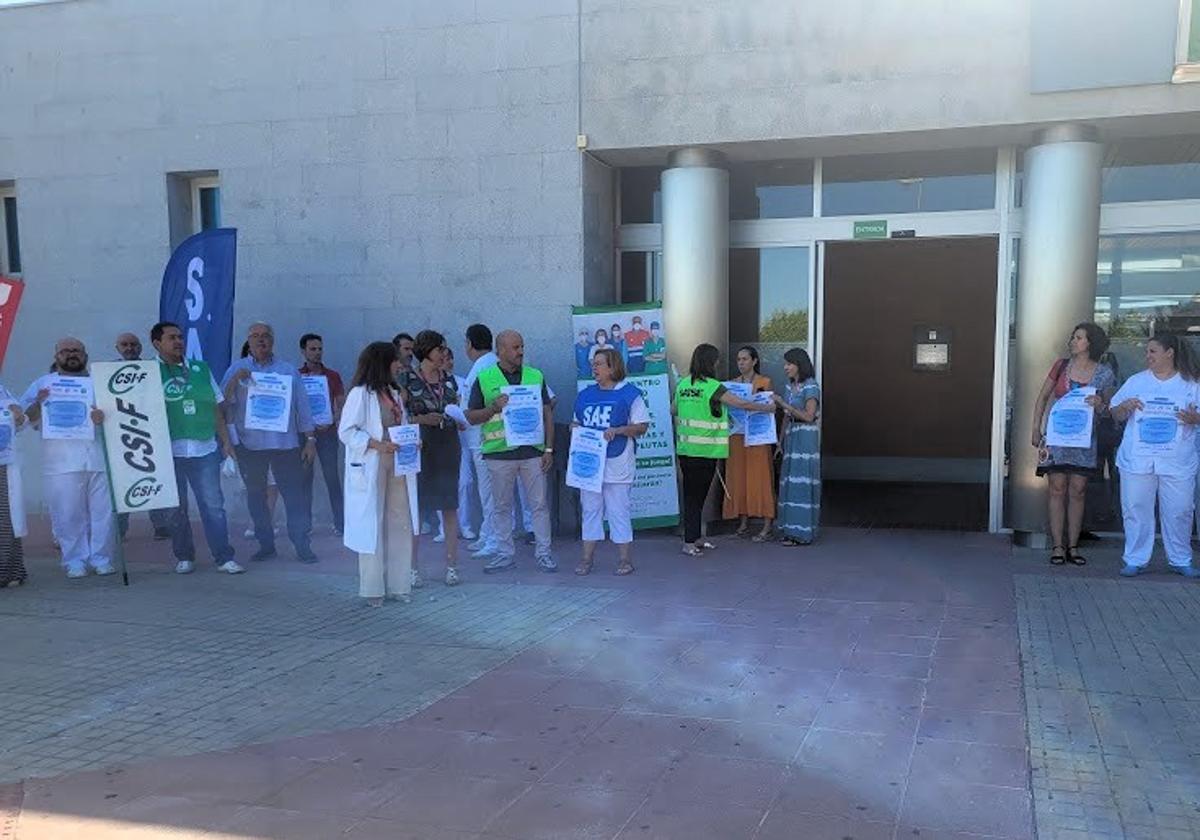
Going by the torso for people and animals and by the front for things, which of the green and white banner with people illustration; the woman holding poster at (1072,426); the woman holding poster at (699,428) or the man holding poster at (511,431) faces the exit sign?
the woman holding poster at (699,428)

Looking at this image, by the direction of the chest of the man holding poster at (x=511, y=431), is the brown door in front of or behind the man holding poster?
behind

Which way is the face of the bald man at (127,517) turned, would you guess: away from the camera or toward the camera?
toward the camera

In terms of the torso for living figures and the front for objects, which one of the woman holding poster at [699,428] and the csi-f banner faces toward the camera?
the csi-f banner

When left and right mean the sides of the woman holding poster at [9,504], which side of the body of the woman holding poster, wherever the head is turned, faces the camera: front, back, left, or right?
front

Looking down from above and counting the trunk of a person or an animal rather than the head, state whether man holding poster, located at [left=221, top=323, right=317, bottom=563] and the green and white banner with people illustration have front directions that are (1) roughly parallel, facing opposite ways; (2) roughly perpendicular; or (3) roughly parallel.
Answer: roughly parallel

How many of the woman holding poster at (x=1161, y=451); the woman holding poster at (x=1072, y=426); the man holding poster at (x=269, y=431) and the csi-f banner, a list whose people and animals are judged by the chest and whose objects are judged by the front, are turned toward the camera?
4

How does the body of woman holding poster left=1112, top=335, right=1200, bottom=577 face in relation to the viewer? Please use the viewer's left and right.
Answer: facing the viewer

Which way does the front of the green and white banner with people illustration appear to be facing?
toward the camera

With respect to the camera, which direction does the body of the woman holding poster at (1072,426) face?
toward the camera

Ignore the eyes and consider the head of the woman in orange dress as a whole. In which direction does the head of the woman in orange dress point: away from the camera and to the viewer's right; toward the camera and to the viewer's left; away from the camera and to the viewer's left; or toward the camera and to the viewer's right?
toward the camera and to the viewer's left

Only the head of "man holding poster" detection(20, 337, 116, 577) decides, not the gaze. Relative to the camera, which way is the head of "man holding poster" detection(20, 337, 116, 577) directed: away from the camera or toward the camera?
toward the camera

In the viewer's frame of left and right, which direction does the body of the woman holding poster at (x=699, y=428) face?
facing away from the viewer and to the right of the viewer

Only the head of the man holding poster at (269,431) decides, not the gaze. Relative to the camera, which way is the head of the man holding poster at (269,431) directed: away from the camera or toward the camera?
toward the camera

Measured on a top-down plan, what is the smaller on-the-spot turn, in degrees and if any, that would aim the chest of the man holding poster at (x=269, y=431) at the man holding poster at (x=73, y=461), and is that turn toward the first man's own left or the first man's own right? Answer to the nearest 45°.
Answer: approximately 90° to the first man's own right
